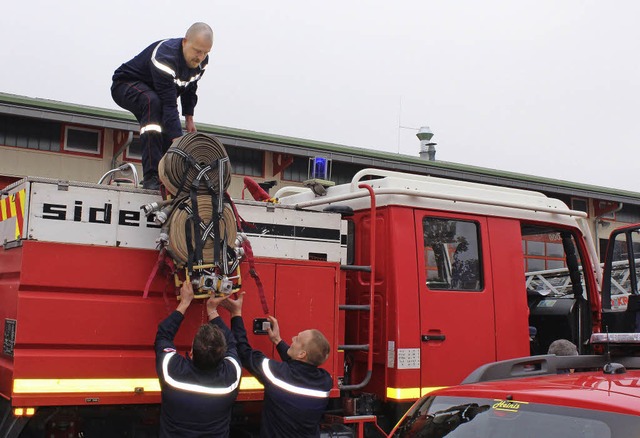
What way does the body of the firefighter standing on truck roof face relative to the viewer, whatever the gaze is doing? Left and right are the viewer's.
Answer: facing the viewer and to the right of the viewer

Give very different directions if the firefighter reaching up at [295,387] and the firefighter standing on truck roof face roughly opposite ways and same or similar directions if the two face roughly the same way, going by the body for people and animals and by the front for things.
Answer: very different directions

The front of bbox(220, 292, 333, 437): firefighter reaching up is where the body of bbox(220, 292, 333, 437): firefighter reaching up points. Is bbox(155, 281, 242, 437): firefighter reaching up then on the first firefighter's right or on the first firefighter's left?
on the first firefighter's left

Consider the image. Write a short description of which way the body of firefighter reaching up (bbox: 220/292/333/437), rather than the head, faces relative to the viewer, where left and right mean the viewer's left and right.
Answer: facing away from the viewer and to the left of the viewer

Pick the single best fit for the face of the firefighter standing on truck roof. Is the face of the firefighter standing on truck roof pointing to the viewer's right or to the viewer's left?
to the viewer's right
